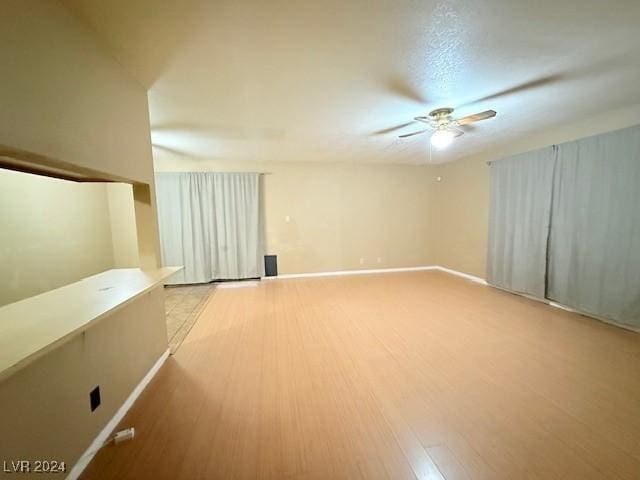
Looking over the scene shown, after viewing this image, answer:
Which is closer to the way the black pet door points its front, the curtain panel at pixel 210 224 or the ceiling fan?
the ceiling fan

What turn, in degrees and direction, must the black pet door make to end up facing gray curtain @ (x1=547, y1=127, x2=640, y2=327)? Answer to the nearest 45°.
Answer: approximately 45° to its left

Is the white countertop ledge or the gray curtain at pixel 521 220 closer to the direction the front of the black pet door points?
the white countertop ledge

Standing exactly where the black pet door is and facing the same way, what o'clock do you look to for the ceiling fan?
The ceiling fan is roughly at 11 o'clock from the black pet door.

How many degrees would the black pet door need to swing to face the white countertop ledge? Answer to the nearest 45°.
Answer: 0° — it already faces it

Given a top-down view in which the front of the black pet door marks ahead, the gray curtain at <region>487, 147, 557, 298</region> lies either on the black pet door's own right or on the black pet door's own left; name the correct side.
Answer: on the black pet door's own left

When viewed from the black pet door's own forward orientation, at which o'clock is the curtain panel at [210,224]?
The curtain panel is roughly at 3 o'clock from the black pet door.

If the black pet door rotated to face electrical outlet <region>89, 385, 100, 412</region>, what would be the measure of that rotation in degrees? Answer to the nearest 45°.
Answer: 0° — it already faces it

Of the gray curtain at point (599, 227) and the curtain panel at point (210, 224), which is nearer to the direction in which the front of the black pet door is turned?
the gray curtain

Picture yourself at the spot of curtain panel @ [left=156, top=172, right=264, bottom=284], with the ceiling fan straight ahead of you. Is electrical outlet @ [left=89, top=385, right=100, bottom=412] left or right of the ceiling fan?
right

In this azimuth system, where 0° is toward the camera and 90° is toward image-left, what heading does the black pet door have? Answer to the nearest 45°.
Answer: approximately 0°
